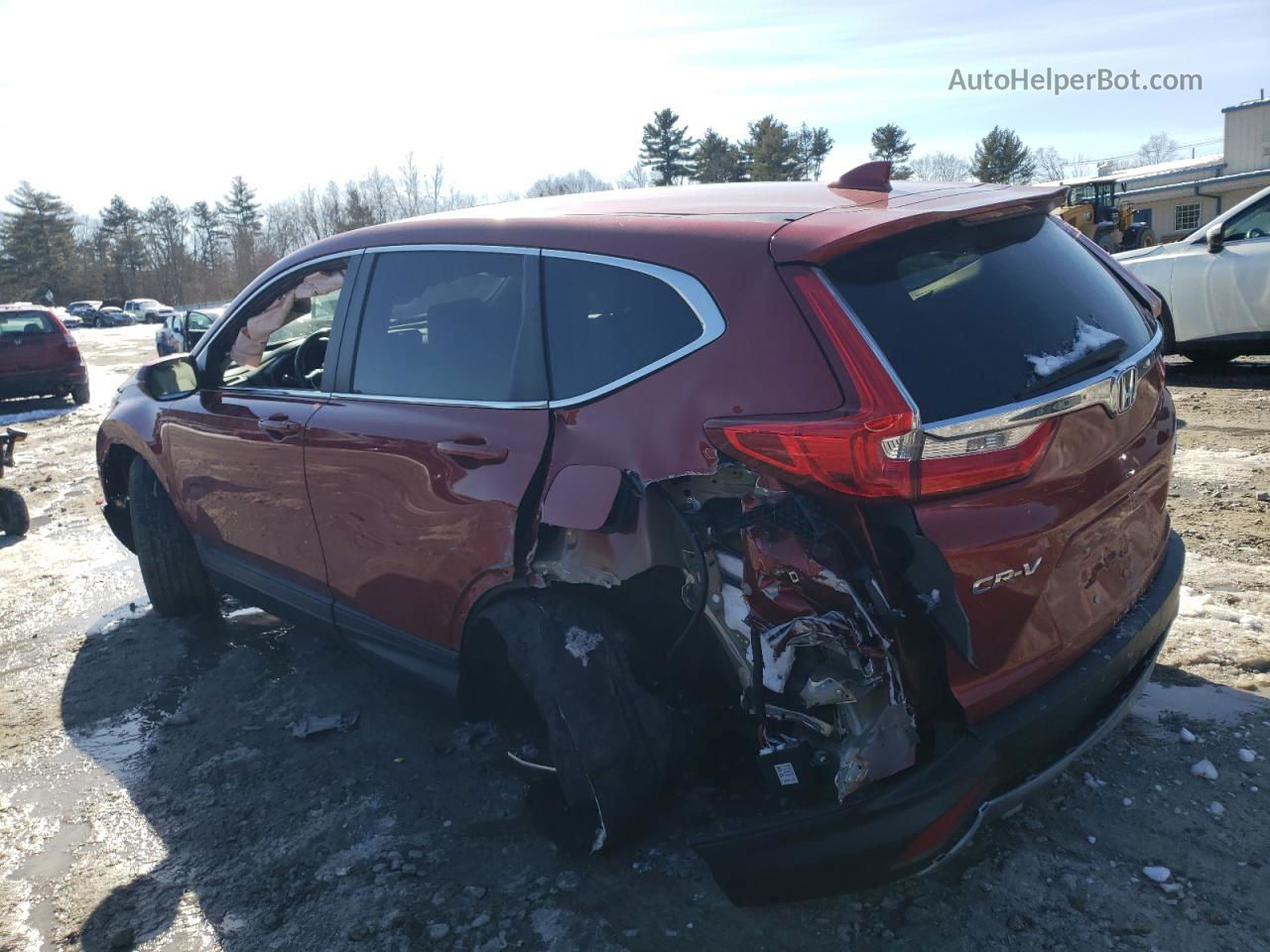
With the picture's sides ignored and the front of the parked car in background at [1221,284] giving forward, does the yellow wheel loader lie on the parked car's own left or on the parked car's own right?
on the parked car's own right

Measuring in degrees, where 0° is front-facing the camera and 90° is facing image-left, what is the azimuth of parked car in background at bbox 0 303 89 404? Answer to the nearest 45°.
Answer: approximately 180°

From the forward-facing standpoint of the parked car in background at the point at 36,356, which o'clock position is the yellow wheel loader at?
The yellow wheel loader is roughly at 3 o'clock from the parked car in background.

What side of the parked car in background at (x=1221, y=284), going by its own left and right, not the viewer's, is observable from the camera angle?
left

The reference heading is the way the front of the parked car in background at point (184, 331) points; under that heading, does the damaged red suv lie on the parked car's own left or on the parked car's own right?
on the parked car's own left

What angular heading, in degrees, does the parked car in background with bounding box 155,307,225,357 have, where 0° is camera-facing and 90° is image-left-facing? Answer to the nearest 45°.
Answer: approximately 45°

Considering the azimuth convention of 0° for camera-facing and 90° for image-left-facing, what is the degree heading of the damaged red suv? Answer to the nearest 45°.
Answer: approximately 135°

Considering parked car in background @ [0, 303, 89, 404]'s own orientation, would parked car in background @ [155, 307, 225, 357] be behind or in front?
in front

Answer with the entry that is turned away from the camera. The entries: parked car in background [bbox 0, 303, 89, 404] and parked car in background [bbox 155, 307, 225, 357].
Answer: parked car in background [bbox 0, 303, 89, 404]

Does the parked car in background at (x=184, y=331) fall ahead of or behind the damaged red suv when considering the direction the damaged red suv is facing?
ahead
